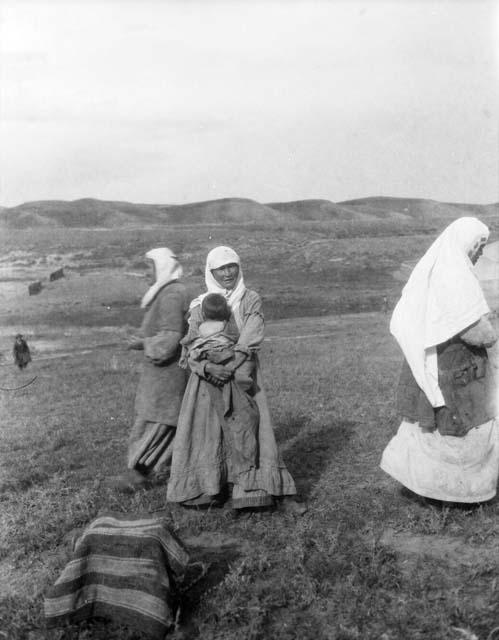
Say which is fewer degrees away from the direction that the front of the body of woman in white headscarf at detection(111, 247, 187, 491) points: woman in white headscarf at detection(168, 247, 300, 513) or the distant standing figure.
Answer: the distant standing figure

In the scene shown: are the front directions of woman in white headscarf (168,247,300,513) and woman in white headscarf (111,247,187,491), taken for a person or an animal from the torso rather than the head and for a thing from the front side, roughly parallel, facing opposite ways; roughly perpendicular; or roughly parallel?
roughly perpendicular

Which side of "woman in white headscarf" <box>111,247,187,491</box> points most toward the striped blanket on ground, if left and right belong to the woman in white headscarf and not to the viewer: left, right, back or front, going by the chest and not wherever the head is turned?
left

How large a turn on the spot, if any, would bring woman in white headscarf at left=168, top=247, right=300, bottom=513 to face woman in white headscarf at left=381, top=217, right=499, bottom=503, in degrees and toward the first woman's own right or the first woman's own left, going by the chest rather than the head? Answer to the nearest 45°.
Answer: approximately 90° to the first woman's own left

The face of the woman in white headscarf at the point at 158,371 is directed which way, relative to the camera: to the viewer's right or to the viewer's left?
to the viewer's left

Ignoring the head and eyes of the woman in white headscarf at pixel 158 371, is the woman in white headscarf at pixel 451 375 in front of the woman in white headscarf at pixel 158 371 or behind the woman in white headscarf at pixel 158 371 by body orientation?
behind

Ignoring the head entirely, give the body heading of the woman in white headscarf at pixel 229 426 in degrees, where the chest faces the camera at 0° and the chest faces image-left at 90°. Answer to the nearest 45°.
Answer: approximately 0°

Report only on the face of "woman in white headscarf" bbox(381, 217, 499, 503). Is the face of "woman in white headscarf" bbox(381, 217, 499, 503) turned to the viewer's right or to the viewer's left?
to the viewer's right

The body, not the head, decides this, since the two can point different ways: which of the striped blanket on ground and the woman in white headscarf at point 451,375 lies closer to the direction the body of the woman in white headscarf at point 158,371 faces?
the striped blanket on ground

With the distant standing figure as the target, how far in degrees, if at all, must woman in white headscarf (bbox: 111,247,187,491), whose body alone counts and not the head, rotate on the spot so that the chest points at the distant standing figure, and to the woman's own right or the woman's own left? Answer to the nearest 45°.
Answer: approximately 90° to the woman's own right

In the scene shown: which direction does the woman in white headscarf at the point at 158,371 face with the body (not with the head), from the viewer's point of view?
to the viewer's left

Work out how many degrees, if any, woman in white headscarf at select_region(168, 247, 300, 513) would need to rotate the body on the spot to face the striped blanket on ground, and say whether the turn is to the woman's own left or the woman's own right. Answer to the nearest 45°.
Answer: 0° — they already face it

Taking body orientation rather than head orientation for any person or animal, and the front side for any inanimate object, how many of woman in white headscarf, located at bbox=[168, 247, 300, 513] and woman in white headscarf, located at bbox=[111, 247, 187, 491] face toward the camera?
1
